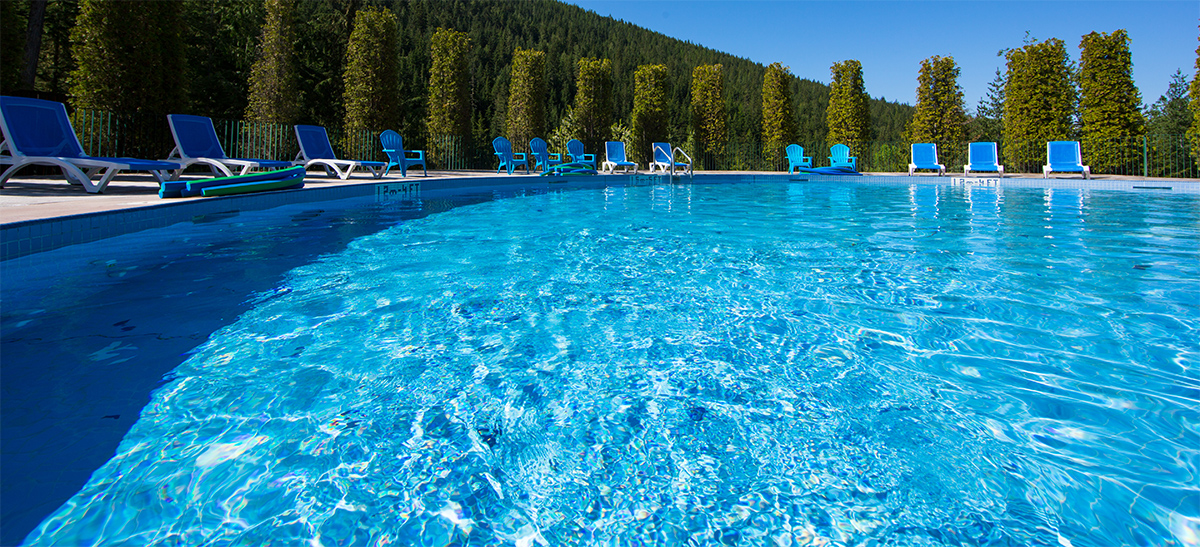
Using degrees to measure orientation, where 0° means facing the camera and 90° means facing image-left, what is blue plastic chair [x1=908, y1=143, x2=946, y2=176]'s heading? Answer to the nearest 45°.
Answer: approximately 0°

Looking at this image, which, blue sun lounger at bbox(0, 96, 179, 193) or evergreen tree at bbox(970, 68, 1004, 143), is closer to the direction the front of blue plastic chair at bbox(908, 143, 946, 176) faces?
the blue sun lounger

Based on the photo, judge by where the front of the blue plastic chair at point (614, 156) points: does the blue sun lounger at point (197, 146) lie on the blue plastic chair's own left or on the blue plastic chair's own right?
on the blue plastic chair's own right

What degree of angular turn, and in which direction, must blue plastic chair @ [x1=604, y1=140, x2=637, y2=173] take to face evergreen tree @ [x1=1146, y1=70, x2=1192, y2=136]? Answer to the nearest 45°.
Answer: approximately 90° to its left

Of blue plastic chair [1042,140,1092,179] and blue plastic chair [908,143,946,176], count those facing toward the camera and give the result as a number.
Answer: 2

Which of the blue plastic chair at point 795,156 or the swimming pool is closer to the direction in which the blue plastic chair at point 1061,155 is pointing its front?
the swimming pool
